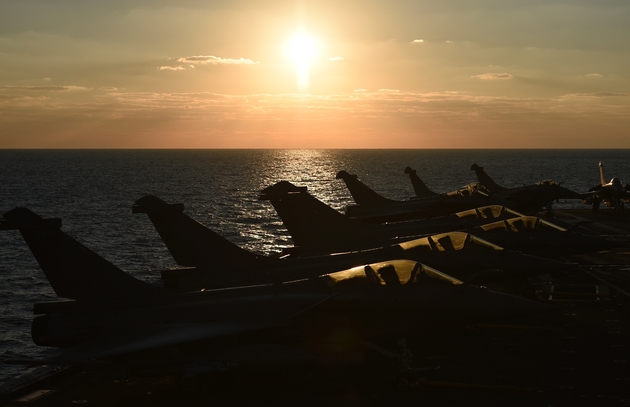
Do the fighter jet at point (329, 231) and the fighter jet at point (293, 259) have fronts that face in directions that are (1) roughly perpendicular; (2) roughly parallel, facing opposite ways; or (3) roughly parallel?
roughly parallel

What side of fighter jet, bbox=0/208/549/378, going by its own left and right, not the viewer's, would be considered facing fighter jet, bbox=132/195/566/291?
left

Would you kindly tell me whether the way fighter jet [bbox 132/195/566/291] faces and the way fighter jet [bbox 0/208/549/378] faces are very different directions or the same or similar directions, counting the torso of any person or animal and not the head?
same or similar directions

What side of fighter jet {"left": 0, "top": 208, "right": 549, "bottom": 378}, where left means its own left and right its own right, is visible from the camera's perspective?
right

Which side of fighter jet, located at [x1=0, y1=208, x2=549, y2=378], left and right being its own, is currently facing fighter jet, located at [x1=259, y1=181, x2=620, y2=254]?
left

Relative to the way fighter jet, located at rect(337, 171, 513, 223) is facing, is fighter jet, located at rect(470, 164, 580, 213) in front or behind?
in front

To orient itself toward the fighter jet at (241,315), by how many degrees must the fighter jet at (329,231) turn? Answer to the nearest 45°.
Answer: approximately 90° to its right

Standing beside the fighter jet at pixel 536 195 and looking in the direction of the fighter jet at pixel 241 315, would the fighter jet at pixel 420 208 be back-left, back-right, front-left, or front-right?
front-right

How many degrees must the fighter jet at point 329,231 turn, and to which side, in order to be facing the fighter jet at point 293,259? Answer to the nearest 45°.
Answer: approximately 90° to its right

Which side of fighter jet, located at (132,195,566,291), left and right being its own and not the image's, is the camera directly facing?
right

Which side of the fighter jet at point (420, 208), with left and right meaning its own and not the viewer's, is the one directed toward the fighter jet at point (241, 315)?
right

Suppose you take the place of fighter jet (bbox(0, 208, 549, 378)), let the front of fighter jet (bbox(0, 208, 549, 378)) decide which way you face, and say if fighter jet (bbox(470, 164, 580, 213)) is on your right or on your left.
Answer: on your left

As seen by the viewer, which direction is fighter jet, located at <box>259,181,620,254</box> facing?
to the viewer's right

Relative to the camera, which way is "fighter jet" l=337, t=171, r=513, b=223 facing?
to the viewer's right
